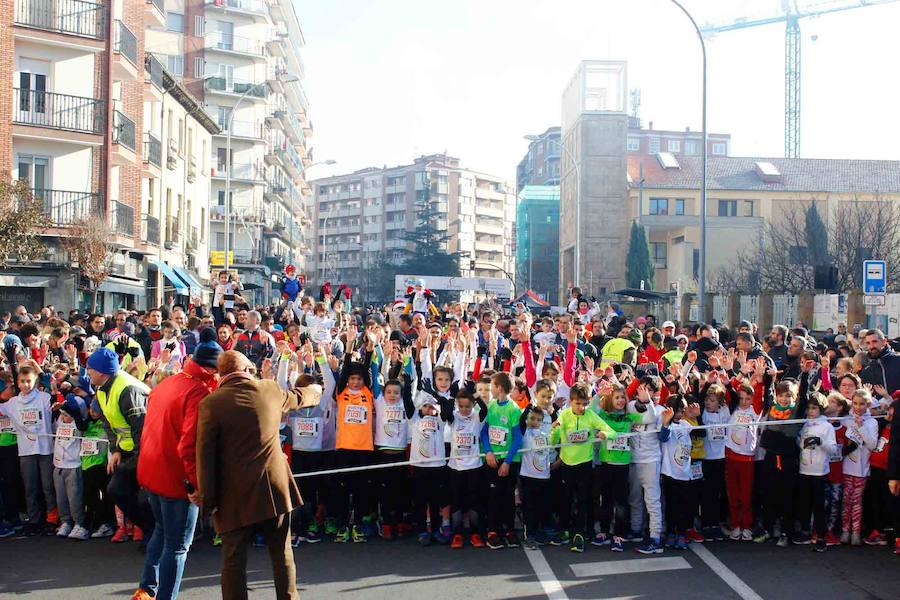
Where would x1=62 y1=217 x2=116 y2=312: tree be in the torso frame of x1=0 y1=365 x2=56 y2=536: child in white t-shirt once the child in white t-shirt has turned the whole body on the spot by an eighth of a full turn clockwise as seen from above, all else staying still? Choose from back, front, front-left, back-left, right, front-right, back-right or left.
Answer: back-right

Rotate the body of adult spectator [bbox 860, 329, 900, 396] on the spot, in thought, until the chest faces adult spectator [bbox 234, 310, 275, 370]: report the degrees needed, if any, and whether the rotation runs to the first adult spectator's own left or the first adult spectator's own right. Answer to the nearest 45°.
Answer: approximately 45° to the first adult spectator's own right

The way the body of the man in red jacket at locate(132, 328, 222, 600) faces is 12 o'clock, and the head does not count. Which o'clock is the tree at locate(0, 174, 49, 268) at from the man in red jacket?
The tree is roughly at 10 o'clock from the man in red jacket.

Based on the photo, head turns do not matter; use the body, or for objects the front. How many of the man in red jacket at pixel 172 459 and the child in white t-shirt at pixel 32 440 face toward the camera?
1

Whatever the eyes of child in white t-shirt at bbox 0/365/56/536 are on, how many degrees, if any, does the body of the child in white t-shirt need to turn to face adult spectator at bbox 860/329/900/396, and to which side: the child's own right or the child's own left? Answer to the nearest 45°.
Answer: approximately 90° to the child's own left

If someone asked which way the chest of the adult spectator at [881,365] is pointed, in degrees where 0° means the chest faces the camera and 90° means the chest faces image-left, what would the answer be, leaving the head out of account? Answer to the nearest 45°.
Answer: approximately 45°

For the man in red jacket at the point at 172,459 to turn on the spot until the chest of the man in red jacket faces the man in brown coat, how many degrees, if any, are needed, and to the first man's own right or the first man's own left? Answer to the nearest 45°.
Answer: approximately 90° to the first man's own right

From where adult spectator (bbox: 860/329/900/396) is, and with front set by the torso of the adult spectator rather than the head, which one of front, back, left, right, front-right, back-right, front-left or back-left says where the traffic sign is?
back-right

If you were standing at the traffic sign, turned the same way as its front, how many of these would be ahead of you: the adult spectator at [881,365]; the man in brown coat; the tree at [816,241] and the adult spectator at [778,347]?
3

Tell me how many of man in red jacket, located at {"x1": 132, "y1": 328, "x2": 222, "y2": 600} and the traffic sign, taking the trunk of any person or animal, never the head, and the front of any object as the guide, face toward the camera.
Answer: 1

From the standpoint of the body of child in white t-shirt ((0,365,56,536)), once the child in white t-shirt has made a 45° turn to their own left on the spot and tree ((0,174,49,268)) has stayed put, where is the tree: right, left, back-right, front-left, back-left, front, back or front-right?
back-left

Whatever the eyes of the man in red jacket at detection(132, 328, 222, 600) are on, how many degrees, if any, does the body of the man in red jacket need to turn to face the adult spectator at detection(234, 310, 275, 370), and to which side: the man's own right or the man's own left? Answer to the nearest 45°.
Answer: approximately 45° to the man's own left

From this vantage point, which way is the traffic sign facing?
toward the camera

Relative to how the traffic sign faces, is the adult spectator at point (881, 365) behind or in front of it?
in front

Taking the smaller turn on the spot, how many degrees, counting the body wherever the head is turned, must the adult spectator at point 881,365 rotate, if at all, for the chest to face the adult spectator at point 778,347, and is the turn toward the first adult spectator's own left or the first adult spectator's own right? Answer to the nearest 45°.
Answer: approximately 90° to the first adult spectator's own right
